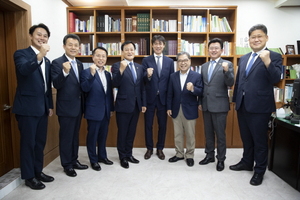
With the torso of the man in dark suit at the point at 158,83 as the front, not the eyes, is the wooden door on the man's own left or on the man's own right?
on the man's own right

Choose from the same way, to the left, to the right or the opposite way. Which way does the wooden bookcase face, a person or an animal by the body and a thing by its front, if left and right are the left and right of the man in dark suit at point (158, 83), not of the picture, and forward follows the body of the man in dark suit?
the same way

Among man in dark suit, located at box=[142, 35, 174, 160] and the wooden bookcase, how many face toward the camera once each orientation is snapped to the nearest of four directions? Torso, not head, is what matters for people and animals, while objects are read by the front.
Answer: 2

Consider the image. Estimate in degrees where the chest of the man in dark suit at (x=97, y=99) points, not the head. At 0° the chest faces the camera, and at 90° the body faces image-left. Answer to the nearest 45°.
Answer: approximately 315°

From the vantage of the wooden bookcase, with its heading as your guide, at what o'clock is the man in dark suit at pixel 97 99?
The man in dark suit is roughly at 1 o'clock from the wooden bookcase.

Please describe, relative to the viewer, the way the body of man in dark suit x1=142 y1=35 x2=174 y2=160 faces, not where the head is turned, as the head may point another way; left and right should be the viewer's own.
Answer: facing the viewer

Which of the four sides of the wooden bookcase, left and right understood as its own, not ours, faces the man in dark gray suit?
front

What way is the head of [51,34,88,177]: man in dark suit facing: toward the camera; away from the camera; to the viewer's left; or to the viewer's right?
toward the camera

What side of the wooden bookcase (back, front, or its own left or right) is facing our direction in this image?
front

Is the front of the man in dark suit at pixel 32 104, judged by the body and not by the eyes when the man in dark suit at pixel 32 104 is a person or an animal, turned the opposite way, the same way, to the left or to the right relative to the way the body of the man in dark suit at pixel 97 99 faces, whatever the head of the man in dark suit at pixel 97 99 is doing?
the same way

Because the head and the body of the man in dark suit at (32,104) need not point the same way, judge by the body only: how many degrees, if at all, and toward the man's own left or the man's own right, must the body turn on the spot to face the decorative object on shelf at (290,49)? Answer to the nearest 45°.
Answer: approximately 45° to the man's own left

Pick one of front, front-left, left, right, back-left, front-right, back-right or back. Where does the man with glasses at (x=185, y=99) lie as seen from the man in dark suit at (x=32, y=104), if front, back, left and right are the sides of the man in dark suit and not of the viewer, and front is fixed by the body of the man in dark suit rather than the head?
front-left

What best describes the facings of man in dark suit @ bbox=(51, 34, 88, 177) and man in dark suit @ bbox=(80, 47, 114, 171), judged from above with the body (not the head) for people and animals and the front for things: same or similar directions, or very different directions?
same or similar directions
